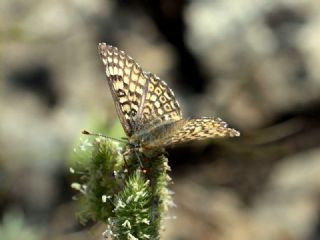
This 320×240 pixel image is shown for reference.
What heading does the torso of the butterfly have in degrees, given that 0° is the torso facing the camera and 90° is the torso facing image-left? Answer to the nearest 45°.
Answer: approximately 45°
